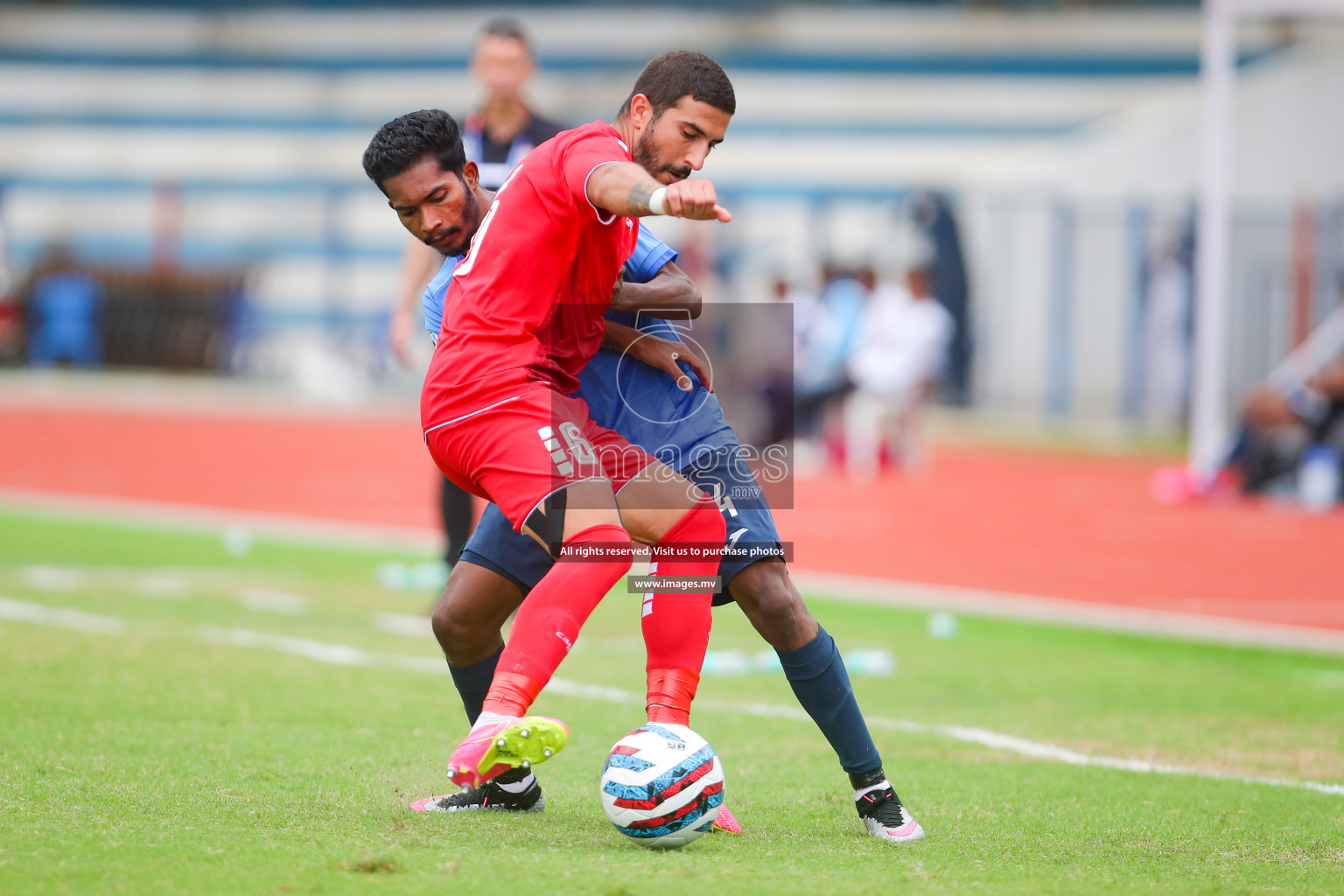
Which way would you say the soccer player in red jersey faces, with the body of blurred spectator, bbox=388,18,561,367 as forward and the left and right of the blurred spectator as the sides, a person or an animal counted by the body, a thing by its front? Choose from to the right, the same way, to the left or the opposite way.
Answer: to the left

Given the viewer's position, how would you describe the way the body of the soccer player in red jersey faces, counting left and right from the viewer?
facing to the right of the viewer

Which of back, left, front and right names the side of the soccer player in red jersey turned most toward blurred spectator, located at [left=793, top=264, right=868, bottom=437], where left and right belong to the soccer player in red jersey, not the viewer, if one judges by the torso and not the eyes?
left

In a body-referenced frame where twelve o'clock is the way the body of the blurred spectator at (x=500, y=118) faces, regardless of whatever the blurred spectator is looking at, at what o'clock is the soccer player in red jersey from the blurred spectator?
The soccer player in red jersey is roughly at 12 o'clock from the blurred spectator.

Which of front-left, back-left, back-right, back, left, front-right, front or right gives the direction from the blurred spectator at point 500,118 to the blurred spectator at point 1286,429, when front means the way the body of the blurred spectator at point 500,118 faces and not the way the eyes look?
back-left

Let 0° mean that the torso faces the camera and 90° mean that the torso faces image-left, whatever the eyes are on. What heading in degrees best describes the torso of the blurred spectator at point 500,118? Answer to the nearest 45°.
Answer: approximately 0°

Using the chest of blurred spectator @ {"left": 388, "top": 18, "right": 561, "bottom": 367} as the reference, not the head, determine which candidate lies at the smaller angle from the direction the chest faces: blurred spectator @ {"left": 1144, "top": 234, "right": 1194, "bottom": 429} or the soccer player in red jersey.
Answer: the soccer player in red jersey

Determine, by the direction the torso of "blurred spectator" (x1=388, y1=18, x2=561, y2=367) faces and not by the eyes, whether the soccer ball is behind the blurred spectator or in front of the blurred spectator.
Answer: in front

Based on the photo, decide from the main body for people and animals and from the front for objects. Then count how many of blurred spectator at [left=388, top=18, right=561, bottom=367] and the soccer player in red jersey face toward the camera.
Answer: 1

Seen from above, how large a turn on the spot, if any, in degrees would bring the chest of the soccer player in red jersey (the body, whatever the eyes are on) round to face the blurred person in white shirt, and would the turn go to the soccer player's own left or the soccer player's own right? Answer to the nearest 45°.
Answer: approximately 90° to the soccer player's own left

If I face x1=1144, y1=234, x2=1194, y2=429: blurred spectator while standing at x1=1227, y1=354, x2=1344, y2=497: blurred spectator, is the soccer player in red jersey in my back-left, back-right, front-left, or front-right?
back-left
